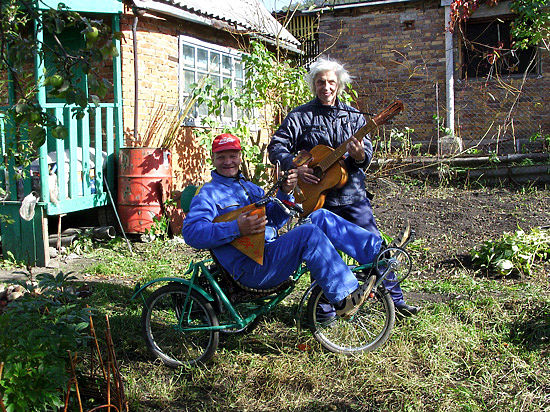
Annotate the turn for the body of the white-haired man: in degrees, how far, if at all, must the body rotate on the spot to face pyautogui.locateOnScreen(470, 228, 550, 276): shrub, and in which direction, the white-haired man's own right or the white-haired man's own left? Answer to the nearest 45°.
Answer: approximately 135° to the white-haired man's own left

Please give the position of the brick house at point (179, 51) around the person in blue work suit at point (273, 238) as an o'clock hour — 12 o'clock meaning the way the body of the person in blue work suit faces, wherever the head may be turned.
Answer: The brick house is roughly at 7 o'clock from the person in blue work suit.

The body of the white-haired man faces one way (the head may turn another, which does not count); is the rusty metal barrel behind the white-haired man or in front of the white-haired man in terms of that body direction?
behind

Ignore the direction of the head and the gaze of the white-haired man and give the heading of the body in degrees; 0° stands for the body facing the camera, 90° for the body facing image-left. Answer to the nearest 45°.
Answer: approximately 0°

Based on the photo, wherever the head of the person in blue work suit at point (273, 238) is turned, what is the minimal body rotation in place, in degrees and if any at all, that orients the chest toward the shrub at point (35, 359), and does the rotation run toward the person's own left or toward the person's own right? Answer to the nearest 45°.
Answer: approximately 90° to the person's own right

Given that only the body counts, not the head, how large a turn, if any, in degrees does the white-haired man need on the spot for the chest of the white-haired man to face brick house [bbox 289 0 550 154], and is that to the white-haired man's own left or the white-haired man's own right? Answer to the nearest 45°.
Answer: approximately 180°

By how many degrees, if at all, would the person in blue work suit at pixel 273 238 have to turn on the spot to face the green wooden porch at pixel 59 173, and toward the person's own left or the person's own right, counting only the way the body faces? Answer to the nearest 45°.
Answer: approximately 180°

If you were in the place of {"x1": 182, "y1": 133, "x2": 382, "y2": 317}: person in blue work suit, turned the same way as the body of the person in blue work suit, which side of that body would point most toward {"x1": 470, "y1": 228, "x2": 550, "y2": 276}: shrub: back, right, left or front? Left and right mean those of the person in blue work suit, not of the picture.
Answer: left

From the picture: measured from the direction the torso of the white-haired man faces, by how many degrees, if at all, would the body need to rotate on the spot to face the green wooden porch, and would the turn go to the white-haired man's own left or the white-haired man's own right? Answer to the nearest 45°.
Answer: approximately 135° to the white-haired man's own right

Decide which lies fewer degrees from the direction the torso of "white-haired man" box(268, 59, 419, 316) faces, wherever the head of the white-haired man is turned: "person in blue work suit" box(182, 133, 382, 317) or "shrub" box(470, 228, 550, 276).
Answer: the person in blue work suit

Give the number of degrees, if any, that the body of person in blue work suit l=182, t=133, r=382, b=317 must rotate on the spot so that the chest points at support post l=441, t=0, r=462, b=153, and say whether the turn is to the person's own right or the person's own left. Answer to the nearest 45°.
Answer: approximately 135° to the person's own left
